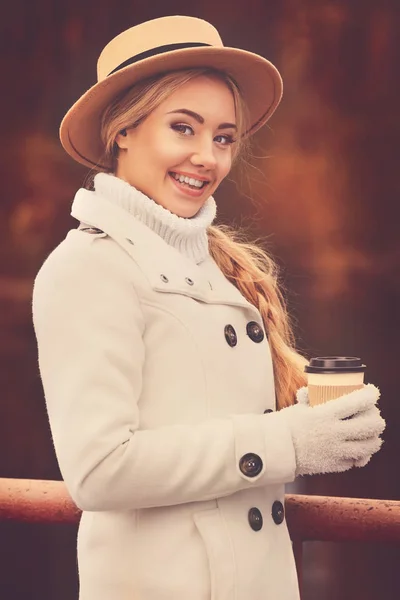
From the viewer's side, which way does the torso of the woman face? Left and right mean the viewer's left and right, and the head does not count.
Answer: facing the viewer and to the right of the viewer
